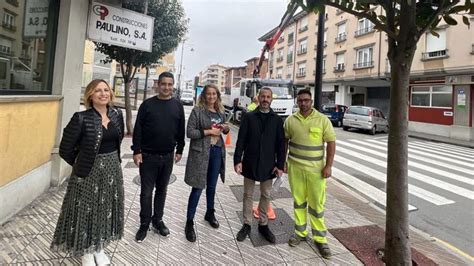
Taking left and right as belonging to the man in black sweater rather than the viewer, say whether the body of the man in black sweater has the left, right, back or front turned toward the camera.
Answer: front

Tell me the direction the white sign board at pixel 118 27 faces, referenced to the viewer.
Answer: facing the viewer

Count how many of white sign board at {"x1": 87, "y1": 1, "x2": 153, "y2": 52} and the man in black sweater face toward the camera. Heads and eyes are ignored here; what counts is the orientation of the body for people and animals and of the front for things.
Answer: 2

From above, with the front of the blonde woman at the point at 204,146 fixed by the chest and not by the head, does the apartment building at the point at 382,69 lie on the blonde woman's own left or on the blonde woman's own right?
on the blonde woman's own left

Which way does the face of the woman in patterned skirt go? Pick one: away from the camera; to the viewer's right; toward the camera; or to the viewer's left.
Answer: toward the camera

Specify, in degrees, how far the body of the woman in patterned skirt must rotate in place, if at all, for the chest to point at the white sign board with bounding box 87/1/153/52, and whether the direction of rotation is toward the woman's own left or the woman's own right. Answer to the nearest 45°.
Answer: approximately 135° to the woman's own left

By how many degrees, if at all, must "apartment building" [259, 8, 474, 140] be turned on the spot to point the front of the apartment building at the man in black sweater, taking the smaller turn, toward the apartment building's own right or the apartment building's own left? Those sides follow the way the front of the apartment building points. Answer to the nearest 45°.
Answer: approximately 45° to the apartment building's own left
